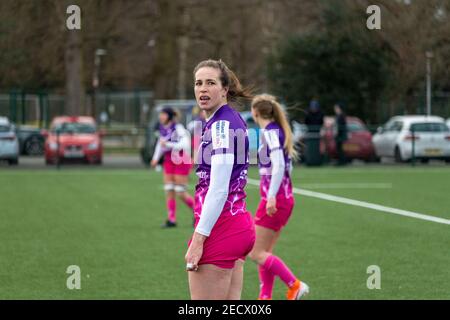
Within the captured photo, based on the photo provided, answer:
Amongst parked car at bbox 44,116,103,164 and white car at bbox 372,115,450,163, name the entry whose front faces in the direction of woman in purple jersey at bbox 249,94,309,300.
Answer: the parked car

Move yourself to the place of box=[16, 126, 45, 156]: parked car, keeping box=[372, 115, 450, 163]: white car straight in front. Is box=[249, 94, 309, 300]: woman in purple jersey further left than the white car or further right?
right

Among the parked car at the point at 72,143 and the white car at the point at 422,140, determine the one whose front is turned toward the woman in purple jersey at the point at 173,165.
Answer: the parked car

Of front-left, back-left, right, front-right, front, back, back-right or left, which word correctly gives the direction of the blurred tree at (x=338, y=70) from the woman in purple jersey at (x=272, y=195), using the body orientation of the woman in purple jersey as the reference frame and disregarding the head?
right

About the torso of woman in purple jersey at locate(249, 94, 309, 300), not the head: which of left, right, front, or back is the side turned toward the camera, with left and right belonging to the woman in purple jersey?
left

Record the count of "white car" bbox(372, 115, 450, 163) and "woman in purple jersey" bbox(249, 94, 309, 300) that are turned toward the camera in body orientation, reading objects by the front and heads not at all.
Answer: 0

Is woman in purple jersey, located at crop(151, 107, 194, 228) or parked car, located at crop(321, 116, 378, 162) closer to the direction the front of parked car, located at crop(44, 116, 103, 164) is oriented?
the woman in purple jersey

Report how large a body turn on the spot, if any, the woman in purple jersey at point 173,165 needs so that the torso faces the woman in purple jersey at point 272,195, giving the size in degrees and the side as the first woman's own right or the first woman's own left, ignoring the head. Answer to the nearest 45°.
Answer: approximately 45° to the first woman's own left

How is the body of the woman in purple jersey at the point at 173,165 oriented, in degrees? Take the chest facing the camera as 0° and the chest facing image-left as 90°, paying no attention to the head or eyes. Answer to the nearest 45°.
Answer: approximately 45°
